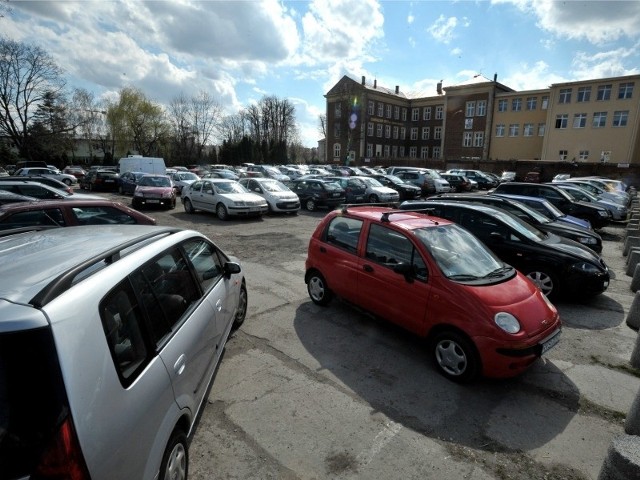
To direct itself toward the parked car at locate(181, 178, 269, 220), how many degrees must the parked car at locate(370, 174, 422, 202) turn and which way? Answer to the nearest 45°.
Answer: approximately 90° to its right

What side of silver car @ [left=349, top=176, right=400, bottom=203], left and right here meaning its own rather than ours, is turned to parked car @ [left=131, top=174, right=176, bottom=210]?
right

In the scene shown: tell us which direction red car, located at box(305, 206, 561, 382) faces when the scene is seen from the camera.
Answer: facing the viewer and to the right of the viewer

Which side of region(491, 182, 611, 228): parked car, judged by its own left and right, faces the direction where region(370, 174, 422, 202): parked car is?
back

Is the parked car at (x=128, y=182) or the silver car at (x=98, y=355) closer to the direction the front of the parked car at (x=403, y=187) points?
the silver car

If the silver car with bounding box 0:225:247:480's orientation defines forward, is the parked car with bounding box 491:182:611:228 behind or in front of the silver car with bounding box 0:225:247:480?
in front

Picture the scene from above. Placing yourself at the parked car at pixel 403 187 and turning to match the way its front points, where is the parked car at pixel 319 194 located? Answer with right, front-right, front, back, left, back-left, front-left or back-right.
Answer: right

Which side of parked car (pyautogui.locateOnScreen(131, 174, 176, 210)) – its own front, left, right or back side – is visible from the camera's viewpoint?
front

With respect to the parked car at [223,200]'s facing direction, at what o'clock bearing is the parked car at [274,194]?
the parked car at [274,194] is roughly at 10 o'clock from the parked car at [223,200].

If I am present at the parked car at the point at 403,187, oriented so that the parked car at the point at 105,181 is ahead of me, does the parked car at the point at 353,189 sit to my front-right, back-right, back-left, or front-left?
front-left

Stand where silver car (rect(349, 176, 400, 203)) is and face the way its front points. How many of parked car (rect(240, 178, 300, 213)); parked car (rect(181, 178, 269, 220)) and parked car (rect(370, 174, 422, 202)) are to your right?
2

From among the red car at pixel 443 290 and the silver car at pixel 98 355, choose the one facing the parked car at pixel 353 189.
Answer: the silver car

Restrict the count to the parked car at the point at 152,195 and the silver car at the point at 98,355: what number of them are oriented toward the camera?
1
